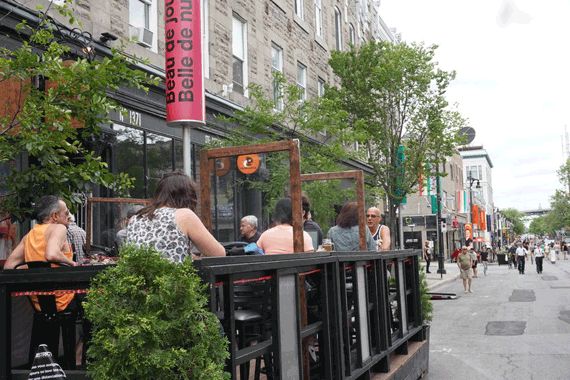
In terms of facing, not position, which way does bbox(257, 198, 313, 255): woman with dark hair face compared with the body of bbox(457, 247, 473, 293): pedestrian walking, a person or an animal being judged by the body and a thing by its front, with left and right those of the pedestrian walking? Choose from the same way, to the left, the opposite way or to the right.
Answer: the opposite way

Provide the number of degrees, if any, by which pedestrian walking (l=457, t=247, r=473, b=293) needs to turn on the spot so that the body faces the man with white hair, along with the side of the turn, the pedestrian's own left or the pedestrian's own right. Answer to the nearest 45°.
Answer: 0° — they already face them

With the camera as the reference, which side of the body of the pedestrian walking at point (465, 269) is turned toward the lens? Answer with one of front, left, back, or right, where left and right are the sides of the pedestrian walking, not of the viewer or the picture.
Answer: front

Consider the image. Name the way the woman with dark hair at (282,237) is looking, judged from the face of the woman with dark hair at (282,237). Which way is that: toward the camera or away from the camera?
away from the camera

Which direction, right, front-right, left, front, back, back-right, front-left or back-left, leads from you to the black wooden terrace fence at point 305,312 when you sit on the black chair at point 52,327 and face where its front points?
right

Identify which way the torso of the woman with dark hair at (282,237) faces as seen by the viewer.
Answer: away from the camera

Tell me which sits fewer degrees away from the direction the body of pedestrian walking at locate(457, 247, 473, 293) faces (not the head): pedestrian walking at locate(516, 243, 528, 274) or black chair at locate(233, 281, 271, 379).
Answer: the black chair

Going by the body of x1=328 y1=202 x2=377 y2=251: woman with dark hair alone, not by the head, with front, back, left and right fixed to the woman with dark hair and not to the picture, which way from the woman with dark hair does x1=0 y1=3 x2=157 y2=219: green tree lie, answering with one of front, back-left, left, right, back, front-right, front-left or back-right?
back-left

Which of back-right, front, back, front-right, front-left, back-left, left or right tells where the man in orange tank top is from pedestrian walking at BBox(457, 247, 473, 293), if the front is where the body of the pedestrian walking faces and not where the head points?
front

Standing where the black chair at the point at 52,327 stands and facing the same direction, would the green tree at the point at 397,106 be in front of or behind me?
in front

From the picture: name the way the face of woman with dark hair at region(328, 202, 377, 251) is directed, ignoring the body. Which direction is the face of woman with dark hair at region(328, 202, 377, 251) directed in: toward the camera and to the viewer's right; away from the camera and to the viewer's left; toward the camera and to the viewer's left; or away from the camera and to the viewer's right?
away from the camera and to the viewer's right

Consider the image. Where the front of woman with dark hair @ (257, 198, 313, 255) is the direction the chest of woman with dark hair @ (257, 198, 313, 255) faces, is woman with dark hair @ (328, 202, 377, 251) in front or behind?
in front

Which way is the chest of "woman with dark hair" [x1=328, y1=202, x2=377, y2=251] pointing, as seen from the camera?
away from the camera

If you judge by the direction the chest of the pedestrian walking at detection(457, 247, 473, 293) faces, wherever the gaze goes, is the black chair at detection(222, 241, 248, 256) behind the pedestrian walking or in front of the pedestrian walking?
in front

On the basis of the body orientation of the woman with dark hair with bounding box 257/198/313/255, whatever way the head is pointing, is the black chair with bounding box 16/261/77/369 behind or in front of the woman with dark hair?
behind
